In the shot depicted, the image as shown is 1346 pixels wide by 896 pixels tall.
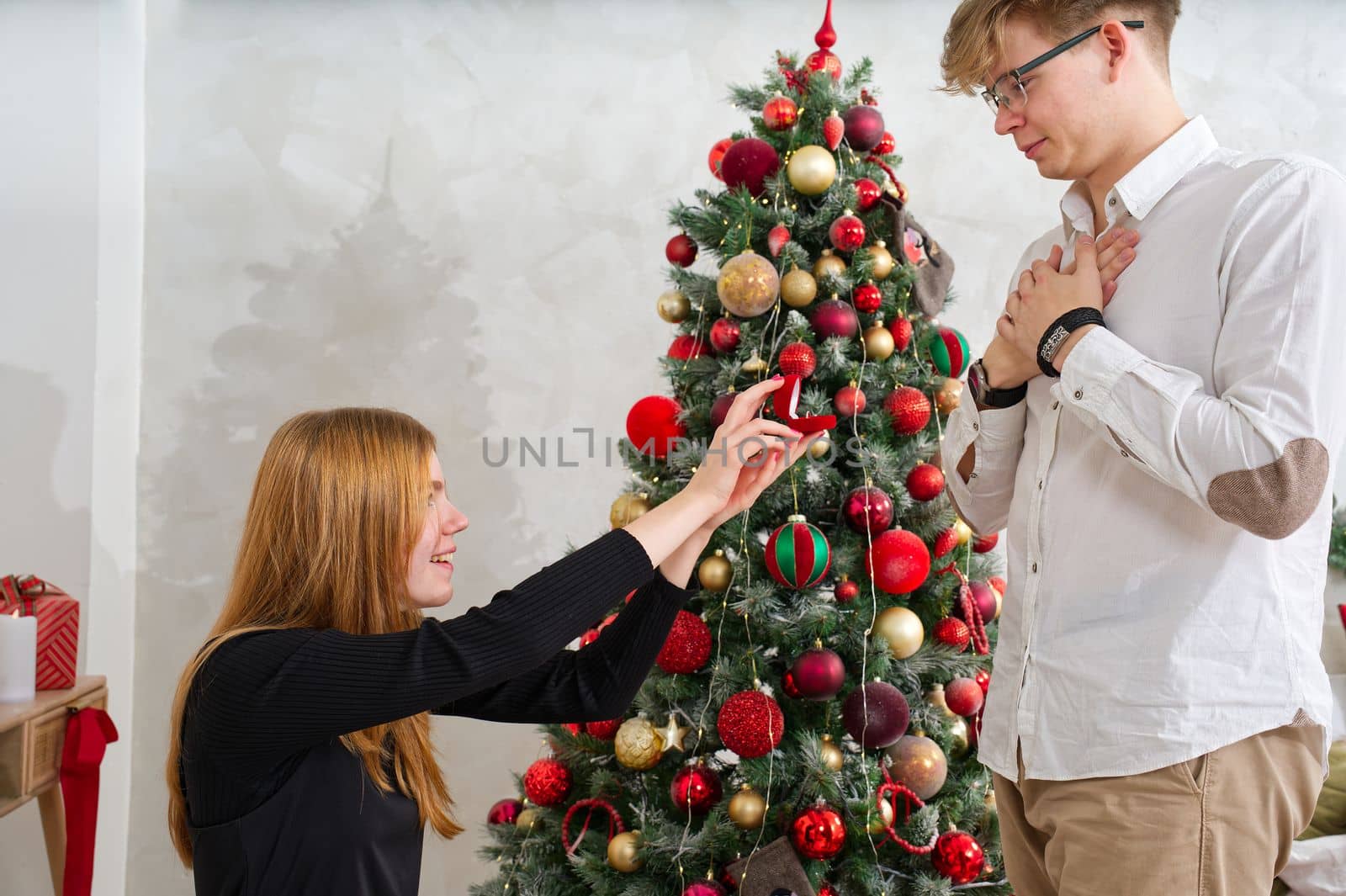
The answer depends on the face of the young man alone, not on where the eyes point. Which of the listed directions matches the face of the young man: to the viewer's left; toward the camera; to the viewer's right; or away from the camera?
to the viewer's left

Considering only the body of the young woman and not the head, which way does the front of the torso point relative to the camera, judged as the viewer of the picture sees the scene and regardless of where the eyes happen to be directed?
to the viewer's right

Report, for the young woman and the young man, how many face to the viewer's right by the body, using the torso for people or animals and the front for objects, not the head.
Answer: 1

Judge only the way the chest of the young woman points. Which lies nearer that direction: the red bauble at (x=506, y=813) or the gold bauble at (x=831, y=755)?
the gold bauble

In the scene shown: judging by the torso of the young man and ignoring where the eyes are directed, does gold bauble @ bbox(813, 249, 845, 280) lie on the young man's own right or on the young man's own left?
on the young man's own right

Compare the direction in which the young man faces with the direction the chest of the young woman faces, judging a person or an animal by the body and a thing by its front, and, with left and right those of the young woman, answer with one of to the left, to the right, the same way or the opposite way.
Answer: the opposite way

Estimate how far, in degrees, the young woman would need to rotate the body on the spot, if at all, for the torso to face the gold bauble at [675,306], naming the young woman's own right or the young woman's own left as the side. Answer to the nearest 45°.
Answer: approximately 45° to the young woman's own left

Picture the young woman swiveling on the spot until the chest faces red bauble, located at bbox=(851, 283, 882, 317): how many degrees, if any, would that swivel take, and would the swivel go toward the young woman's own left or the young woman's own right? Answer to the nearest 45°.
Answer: approximately 45° to the young woman's own left

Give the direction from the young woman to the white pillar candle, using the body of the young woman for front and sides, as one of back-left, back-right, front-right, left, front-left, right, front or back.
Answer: back-left

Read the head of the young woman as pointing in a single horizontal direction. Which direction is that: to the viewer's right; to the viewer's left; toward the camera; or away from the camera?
to the viewer's right

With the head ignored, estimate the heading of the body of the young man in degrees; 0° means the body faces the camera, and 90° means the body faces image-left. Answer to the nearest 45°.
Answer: approximately 45°

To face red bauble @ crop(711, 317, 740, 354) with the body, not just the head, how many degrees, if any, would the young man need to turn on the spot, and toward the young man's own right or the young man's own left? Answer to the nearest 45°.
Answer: approximately 90° to the young man's own right

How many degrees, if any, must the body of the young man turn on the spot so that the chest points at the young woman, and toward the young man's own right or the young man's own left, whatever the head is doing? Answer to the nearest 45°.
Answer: approximately 45° to the young man's own right

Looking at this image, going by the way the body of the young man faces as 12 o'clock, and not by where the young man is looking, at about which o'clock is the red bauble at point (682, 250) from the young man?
The red bauble is roughly at 3 o'clock from the young man.
